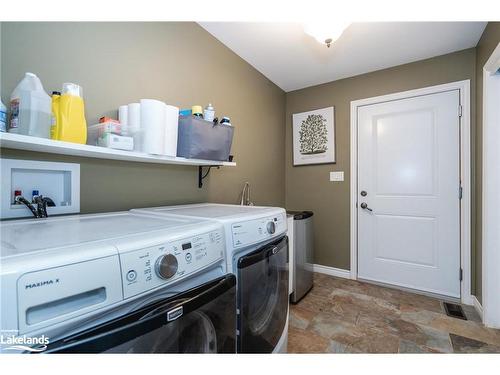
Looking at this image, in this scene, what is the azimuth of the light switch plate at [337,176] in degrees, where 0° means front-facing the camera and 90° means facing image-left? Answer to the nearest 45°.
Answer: approximately 0°

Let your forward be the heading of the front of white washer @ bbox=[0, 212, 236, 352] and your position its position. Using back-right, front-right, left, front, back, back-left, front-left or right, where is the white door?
front-left

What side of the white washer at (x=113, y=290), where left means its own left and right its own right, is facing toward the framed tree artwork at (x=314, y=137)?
left

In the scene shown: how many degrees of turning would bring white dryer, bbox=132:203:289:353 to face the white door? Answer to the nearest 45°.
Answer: approximately 90° to its left

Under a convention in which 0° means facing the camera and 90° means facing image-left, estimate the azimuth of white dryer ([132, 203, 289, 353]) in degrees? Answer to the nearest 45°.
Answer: approximately 315°

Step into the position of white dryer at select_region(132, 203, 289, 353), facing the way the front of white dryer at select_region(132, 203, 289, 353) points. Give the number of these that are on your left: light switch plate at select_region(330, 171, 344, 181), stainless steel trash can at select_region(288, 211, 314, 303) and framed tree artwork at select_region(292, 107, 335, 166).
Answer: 3

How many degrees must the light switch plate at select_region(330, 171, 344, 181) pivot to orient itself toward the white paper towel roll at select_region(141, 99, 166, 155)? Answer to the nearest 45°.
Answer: approximately 45° to its right

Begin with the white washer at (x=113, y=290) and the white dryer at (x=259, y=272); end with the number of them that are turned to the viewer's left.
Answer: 0

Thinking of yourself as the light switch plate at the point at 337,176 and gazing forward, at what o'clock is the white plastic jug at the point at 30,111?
The white plastic jug is roughly at 1 o'clock from the light switch plate.
